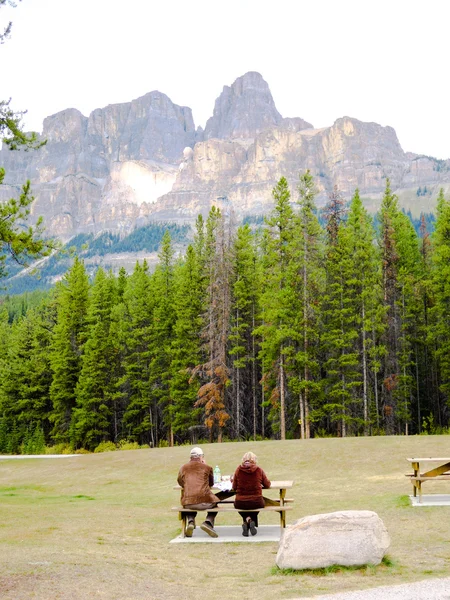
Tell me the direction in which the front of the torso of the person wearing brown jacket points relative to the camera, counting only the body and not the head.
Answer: away from the camera

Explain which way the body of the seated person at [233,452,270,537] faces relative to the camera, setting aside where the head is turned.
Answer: away from the camera

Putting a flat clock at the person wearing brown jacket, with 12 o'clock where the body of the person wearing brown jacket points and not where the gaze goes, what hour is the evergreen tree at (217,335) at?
The evergreen tree is roughly at 12 o'clock from the person wearing brown jacket.

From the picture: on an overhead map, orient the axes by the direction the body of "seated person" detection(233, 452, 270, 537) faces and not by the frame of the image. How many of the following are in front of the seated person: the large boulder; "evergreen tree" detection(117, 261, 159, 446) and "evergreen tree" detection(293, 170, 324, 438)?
2

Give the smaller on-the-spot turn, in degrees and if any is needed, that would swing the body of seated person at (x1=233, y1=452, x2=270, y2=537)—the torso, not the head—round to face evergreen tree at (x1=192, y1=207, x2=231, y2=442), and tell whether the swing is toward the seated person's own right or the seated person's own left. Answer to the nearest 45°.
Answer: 0° — they already face it

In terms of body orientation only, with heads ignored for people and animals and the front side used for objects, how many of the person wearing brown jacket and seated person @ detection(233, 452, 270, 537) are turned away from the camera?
2

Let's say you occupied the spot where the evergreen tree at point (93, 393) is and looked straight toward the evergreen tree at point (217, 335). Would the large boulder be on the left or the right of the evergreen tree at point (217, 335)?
right

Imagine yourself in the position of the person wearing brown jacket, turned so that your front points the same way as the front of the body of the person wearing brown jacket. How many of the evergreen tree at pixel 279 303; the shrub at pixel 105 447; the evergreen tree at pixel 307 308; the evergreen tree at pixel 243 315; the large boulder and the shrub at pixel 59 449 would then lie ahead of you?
5
